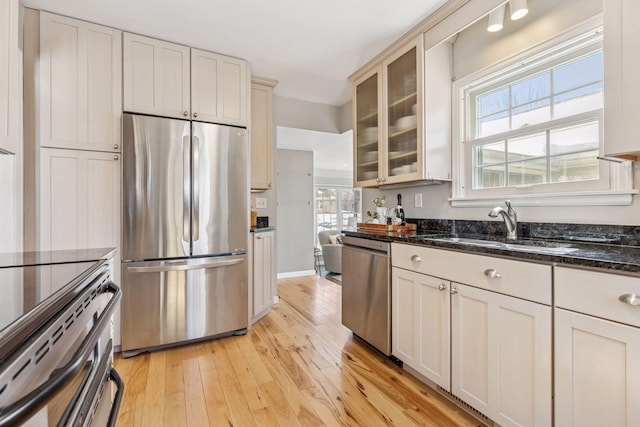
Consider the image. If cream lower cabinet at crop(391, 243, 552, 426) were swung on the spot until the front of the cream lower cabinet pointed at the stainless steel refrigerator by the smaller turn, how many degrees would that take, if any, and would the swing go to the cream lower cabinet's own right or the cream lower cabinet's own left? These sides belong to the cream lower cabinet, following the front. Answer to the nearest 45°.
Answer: approximately 45° to the cream lower cabinet's own right

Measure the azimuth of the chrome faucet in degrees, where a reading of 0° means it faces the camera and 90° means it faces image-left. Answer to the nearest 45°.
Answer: approximately 45°

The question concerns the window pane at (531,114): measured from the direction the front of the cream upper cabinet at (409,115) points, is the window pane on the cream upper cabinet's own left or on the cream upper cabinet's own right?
on the cream upper cabinet's own left

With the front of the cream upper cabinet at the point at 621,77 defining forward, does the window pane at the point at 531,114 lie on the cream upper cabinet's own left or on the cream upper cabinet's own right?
on the cream upper cabinet's own right

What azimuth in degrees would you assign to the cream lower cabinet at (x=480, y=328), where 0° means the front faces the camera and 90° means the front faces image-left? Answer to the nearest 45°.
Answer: approximately 45°

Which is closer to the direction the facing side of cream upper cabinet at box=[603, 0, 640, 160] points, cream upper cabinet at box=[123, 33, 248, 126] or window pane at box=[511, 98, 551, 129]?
the cream upper cabinet

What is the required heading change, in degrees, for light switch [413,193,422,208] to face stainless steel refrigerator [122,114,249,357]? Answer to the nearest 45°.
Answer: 0° — it already faces it

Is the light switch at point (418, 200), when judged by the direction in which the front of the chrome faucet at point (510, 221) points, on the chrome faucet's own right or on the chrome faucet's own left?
on the chrome faucet's own right
